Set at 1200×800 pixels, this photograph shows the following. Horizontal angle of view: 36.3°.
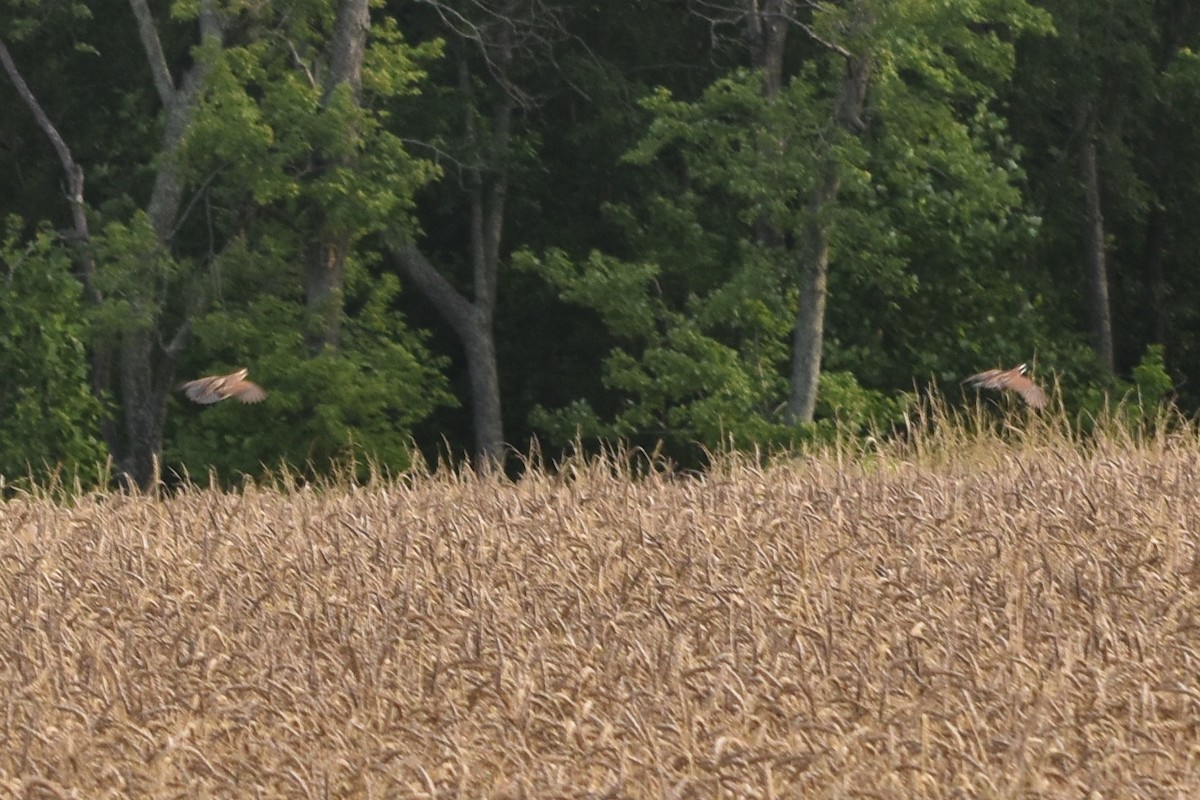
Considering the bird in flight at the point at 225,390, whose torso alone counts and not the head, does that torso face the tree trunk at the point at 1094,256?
yes

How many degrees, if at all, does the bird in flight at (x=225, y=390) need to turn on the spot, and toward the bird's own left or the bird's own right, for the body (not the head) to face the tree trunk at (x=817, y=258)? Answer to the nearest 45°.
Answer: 0° — it already faces it

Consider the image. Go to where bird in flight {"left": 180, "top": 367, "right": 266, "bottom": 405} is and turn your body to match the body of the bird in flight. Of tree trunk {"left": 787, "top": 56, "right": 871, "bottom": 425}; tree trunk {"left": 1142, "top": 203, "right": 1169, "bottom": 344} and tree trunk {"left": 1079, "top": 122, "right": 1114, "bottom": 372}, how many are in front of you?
3

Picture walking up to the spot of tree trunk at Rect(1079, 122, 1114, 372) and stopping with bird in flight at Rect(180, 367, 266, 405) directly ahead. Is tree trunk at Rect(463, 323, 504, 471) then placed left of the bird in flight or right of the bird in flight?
right

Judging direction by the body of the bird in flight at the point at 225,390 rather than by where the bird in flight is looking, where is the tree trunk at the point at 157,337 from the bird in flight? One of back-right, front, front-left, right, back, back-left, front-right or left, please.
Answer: front-left

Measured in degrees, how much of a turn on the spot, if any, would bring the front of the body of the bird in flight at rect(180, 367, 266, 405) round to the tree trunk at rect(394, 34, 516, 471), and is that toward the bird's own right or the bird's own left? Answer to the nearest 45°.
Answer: approximately 45° to the bird's own left

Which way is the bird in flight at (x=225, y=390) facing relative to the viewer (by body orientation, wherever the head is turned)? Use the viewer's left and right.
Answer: facing away from the viewer and to the right of the viewer

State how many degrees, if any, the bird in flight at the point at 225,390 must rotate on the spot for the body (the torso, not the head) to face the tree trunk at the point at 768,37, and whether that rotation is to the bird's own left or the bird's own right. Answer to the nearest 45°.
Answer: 0° — it already faces it

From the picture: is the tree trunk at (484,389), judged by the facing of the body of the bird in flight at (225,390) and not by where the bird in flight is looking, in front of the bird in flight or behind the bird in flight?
in front

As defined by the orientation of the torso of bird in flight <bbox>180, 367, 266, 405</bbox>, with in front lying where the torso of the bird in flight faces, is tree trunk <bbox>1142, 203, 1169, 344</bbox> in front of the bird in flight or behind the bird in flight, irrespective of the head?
in front

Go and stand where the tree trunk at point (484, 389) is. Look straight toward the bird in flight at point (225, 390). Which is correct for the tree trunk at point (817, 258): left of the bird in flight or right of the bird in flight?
left
